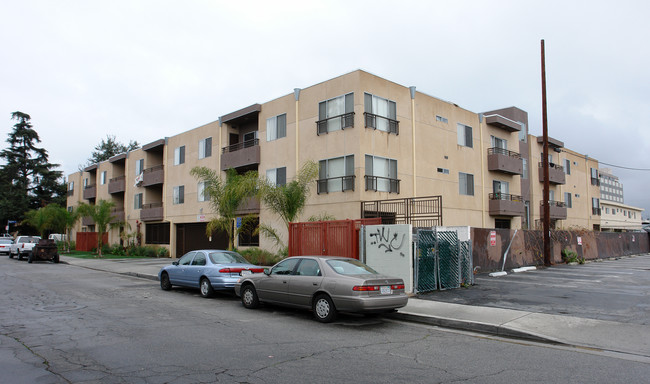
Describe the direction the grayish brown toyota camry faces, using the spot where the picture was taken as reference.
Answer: facing away from the viewer and to the left of the viewer

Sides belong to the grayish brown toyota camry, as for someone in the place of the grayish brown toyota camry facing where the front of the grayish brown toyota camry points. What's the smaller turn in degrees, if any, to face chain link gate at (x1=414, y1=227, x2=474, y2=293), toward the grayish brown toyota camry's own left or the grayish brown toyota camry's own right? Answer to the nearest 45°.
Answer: approximately 90° to the grayish brown toyota camry's own right

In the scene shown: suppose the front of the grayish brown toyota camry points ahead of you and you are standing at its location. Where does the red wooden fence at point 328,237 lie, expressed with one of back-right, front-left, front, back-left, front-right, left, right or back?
front-right

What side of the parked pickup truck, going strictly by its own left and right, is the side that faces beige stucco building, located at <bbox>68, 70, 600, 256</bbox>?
right

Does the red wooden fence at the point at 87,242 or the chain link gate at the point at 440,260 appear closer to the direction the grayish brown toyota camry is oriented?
the red wooden fence

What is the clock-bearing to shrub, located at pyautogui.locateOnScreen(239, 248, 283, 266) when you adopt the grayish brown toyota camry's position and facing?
The shrub is roughly at 1 o'clock from the grayish brown toyota camry.

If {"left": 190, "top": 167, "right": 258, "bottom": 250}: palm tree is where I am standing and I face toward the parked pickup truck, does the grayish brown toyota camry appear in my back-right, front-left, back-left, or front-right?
back-left

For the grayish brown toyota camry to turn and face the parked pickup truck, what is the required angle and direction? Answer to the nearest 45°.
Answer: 0° — it already faces it
